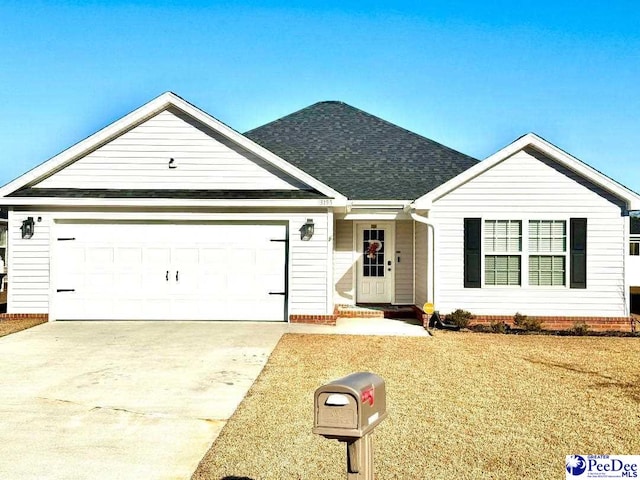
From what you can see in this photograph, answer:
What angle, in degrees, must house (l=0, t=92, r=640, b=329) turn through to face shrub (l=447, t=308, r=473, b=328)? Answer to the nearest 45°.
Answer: approximately 90° to its left

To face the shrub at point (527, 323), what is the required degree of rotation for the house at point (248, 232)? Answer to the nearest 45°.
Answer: approximately 90° to its left

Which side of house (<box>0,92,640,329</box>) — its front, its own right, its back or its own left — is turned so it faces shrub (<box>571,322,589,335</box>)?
left

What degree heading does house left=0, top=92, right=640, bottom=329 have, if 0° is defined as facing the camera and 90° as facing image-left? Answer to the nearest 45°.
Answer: approximately 0°
